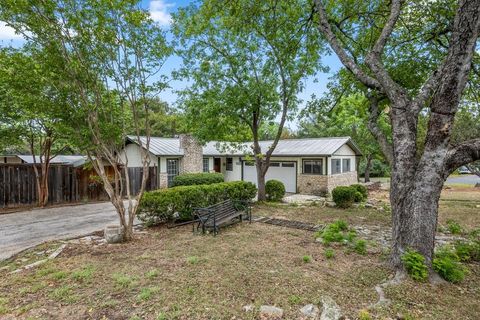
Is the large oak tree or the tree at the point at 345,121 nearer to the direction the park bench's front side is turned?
the large oak tree

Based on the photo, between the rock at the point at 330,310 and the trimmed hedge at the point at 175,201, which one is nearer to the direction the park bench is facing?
the rock

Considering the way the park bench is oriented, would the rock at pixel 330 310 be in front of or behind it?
in front

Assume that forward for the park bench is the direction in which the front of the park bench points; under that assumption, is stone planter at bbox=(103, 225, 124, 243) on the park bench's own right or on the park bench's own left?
on the park bench's own right

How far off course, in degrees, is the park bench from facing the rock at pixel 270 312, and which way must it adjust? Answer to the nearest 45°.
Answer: approximately 45° to its right

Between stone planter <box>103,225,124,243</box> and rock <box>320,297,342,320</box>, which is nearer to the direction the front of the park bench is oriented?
the rock

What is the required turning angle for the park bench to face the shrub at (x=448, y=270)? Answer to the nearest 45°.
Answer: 0° — it already faces it

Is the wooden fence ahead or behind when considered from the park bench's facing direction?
behind

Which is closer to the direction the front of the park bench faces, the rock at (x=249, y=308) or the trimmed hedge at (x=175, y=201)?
the rock

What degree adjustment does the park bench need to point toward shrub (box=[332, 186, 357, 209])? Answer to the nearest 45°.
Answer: approximately 90° to its left

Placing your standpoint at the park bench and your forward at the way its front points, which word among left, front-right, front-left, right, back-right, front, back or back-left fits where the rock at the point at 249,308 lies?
front-right

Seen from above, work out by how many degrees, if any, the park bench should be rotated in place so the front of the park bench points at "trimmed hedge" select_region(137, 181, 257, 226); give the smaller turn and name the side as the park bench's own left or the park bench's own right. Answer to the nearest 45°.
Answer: approximately 180°

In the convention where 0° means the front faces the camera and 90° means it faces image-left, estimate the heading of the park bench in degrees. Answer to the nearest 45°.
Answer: approximately 315°

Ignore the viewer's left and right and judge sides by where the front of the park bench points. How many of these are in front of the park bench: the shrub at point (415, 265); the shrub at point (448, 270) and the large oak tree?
3

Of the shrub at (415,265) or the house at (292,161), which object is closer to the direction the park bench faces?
the shrub

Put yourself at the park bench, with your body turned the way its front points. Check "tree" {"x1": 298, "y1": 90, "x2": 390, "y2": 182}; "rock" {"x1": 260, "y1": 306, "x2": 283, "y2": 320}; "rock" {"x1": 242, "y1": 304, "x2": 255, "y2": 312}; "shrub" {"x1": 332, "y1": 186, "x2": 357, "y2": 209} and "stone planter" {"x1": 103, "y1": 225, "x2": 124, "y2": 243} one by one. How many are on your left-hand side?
2

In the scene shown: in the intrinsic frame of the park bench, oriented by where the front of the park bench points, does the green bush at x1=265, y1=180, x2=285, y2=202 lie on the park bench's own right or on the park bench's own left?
on the park bench's own left
